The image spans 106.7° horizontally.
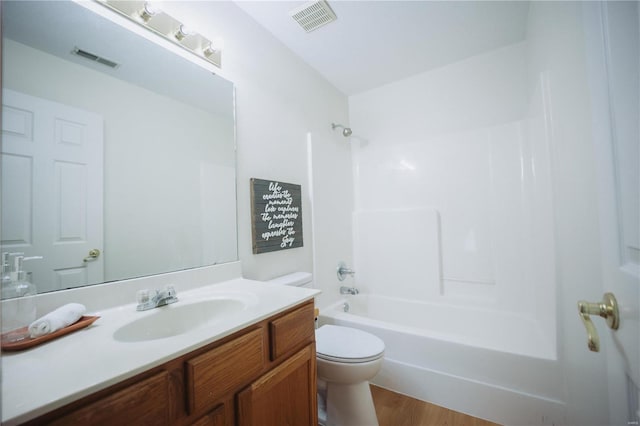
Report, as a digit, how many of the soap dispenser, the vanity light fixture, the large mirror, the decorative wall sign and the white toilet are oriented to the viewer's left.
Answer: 0

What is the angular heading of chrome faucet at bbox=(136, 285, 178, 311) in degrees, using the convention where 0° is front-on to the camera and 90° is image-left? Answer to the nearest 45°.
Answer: approximately 315°

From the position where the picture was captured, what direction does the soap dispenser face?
facing to the right of the viewer

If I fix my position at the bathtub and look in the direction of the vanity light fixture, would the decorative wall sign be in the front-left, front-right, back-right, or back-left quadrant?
front-right

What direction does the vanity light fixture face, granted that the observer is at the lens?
facing the viewer and to the right of the viewer

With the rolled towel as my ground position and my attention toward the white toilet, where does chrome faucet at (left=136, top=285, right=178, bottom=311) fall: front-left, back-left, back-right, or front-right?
front-left

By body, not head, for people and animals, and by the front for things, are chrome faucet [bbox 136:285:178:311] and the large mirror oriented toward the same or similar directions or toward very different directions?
same or similar directions

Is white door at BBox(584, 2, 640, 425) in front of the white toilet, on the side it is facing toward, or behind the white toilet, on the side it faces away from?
in front

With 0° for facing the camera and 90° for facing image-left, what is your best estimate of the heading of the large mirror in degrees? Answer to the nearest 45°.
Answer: approximately 315°

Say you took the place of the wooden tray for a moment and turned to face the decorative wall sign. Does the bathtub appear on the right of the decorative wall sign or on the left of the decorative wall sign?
right
